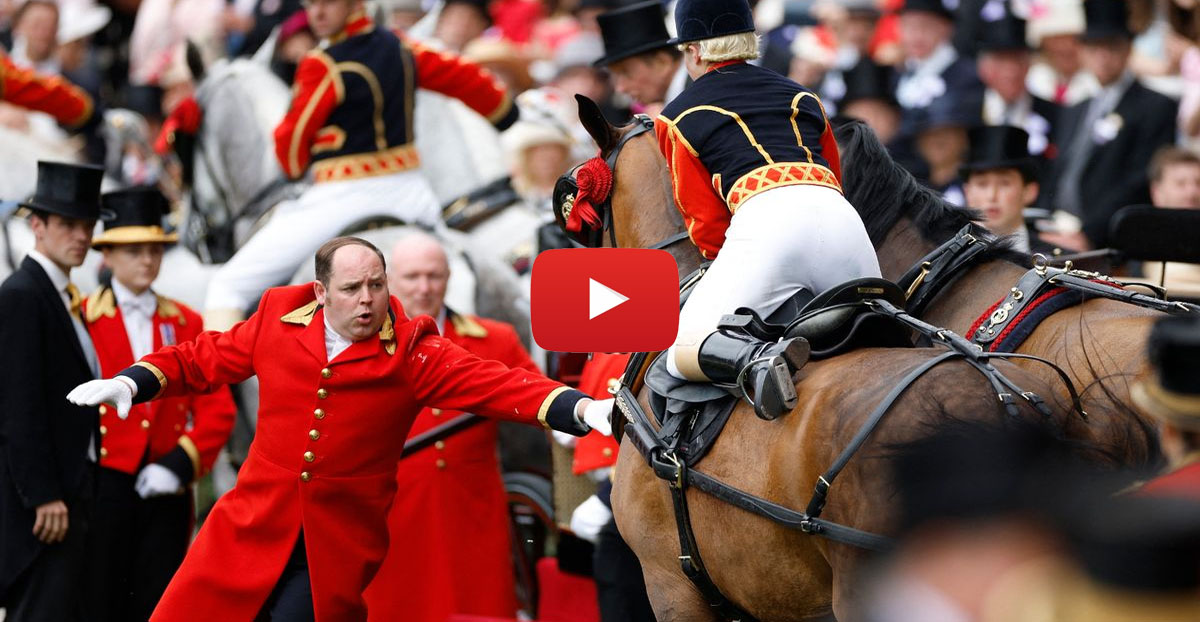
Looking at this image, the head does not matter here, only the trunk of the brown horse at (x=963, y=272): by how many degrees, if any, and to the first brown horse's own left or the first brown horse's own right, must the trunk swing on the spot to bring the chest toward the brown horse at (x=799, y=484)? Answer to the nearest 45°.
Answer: approximately 90° to the first brown horse's own left

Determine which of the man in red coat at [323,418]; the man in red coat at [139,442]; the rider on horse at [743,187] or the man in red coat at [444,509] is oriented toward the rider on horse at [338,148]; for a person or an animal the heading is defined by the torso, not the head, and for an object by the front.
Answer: the rider on horse at [743,187]

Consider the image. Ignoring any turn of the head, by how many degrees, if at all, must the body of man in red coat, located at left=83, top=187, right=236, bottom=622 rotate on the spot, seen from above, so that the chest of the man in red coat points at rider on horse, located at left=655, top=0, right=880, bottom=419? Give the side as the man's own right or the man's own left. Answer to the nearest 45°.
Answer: approximately 45° to the man's own left

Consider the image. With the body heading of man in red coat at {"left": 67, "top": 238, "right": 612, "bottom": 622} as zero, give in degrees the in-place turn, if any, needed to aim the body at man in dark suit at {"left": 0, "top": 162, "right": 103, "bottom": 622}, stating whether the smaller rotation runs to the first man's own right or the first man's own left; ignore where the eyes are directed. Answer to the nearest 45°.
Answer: approximately 135° to the first man's own right

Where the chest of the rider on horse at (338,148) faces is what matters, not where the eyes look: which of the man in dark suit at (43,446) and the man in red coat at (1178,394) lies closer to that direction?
the man in dark suit

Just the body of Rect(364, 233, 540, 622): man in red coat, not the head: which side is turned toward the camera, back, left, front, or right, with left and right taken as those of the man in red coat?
front

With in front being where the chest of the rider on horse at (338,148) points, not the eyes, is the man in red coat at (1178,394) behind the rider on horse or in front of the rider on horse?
behind

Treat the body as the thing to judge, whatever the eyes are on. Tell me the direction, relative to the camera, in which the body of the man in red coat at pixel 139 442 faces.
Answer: toward the camera

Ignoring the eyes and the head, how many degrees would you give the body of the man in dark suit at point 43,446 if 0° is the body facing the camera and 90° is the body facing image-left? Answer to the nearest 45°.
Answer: approximately 315°

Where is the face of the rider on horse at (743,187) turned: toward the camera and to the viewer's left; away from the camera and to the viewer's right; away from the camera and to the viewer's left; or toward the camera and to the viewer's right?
away from the camera and to the viewer's left

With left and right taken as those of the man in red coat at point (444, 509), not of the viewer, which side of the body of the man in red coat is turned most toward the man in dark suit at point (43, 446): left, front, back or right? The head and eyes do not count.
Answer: right

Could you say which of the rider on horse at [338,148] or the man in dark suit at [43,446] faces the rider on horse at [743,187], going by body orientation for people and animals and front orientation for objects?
the man in dark suit

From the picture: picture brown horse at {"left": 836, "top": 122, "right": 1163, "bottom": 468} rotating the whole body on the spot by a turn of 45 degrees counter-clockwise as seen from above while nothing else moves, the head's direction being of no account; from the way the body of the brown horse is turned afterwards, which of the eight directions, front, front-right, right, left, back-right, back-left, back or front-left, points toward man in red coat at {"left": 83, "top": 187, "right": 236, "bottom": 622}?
front-right

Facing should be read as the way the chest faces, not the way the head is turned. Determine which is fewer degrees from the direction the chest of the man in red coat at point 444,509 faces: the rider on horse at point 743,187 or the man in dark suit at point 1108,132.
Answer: the rider on horse

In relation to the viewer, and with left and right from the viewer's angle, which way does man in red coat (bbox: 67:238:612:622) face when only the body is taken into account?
facing the viewer

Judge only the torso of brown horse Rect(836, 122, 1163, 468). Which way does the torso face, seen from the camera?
to the viewer's left
